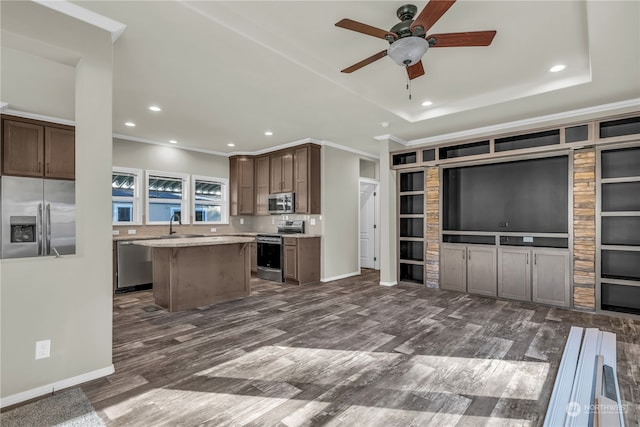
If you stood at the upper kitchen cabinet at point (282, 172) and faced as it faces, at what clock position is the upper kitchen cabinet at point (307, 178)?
the upper kitchen cabinet at point (307, 178) is roughly at 9 o'clock from the upper kitchen cabinet at point (282, 172).

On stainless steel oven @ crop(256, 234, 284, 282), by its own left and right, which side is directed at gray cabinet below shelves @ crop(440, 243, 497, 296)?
left

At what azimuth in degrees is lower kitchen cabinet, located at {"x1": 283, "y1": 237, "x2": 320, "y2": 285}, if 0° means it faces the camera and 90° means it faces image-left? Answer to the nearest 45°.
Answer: approximately 45°

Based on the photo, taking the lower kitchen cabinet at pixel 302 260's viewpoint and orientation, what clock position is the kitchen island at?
The kitchen island is roughly at 12 o'clock from the lower kitchen cabinet.

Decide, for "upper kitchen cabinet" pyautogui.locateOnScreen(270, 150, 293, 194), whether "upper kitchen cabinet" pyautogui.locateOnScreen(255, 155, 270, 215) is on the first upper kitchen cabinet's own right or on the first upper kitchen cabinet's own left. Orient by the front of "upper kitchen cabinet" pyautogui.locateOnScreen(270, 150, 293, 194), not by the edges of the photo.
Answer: on the first upper kitchen cabinet's own right

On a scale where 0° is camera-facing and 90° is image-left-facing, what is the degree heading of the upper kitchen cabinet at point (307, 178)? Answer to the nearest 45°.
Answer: approximately 45°

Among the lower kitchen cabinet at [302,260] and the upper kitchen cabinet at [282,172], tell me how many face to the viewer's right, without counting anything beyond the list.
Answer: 0

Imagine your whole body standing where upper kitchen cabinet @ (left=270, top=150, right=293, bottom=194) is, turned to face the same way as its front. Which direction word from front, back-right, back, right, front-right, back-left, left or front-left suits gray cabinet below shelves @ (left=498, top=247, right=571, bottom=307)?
left

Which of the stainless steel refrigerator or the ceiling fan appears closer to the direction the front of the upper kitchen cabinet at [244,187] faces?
the ceiling fan

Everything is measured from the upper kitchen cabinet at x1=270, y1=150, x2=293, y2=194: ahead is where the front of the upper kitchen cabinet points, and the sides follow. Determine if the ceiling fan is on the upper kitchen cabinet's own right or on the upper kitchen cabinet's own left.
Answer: on the upper kitchen cabinet's own left

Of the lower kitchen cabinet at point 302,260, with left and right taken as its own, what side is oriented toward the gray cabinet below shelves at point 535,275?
left

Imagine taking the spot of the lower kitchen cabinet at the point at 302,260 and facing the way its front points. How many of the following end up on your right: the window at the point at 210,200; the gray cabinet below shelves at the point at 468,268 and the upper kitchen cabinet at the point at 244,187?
2

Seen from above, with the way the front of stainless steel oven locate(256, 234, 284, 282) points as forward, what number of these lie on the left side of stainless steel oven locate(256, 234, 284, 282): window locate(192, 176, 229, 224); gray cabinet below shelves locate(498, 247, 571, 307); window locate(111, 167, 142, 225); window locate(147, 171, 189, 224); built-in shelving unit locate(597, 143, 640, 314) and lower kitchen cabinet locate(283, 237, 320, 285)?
3
